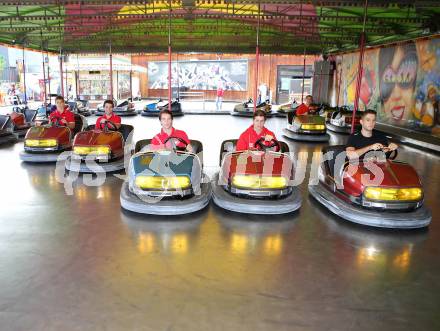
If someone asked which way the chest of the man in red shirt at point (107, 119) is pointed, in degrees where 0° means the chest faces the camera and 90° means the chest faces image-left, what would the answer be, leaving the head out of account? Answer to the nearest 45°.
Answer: approximately 0°

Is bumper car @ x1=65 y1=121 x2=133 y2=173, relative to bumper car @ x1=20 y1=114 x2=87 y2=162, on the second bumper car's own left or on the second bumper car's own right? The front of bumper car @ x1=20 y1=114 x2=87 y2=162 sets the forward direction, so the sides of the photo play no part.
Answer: on the second bumper car's own left

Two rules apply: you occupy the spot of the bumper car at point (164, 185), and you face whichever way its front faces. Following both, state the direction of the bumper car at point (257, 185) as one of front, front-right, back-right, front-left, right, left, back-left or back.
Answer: left

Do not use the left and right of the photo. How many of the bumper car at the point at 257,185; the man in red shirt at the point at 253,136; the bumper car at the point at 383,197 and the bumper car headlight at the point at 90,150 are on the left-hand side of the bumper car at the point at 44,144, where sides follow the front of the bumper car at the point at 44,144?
4

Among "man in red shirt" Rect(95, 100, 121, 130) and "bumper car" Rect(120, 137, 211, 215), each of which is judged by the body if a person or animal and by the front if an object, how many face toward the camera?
2

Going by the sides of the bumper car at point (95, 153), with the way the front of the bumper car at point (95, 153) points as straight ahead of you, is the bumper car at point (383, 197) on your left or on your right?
on your left

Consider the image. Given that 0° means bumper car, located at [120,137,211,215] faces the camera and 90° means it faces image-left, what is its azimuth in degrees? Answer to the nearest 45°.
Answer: approximately 0°

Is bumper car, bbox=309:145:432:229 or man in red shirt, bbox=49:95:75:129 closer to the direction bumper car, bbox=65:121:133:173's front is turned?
the bumper car

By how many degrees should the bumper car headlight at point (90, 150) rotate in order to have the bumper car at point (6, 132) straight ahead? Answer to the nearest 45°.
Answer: approximately 135° to its right

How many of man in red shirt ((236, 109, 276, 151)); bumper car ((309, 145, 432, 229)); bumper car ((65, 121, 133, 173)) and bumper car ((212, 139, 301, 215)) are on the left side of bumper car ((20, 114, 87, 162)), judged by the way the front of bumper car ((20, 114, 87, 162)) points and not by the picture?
4

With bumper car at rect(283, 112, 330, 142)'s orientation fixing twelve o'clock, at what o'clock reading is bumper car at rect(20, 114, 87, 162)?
bumper car at rect(20, 114, 87, 162) is roughly at 3 o'clock from bumper car at rect(283, 112, 330, 142).
